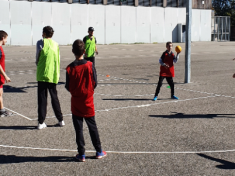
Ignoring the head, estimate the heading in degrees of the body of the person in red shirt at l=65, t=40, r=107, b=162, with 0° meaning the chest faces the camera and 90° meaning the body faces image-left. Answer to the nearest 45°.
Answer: approximately 180°

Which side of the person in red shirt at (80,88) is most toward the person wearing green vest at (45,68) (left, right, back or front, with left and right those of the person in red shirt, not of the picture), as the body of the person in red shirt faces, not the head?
front
